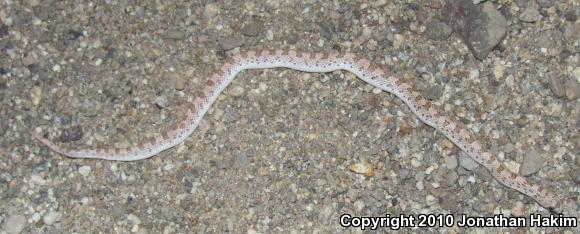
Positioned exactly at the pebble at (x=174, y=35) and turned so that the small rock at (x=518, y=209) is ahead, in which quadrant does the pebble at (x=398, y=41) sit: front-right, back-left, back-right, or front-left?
front-left

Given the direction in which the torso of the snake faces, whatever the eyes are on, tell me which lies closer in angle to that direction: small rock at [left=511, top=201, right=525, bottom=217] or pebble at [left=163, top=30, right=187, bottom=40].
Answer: the small rock

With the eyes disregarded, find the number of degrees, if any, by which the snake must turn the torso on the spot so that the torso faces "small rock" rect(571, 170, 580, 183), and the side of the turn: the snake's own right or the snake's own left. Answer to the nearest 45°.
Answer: approximately 45° to the snake's own left

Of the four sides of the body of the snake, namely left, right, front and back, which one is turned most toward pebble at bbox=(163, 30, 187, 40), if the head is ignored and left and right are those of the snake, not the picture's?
back

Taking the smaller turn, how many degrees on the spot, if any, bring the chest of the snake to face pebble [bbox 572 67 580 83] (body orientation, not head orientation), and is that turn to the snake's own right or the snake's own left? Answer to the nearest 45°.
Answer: approximately 45° to the snake's own left

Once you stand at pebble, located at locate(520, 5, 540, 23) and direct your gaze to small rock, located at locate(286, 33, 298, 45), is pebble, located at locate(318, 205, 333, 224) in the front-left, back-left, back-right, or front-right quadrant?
front-left

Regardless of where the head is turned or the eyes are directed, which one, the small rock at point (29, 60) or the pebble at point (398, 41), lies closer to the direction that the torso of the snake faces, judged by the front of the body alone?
the pebble

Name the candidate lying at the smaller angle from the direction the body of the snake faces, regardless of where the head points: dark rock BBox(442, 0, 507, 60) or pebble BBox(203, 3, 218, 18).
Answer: the dark rock

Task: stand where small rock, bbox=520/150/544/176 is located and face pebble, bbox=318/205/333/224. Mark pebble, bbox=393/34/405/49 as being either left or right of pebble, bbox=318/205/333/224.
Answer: right

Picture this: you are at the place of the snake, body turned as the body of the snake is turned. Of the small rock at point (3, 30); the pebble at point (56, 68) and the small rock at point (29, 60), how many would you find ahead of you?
0

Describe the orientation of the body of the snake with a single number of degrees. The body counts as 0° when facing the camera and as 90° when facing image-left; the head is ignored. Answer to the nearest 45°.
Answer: approximately 315°

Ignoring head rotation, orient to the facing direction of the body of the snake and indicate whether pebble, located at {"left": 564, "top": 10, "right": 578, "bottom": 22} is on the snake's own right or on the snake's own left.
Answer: on the snake's own left

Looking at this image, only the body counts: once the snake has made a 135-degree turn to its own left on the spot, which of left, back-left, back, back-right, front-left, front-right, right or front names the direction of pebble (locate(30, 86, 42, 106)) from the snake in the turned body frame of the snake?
left

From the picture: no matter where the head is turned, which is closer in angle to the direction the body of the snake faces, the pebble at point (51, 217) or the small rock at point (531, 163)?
the small rock

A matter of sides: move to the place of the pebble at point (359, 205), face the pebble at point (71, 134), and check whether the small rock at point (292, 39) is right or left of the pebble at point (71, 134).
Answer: right

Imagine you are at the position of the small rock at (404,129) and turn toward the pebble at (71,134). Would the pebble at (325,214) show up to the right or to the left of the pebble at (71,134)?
left
